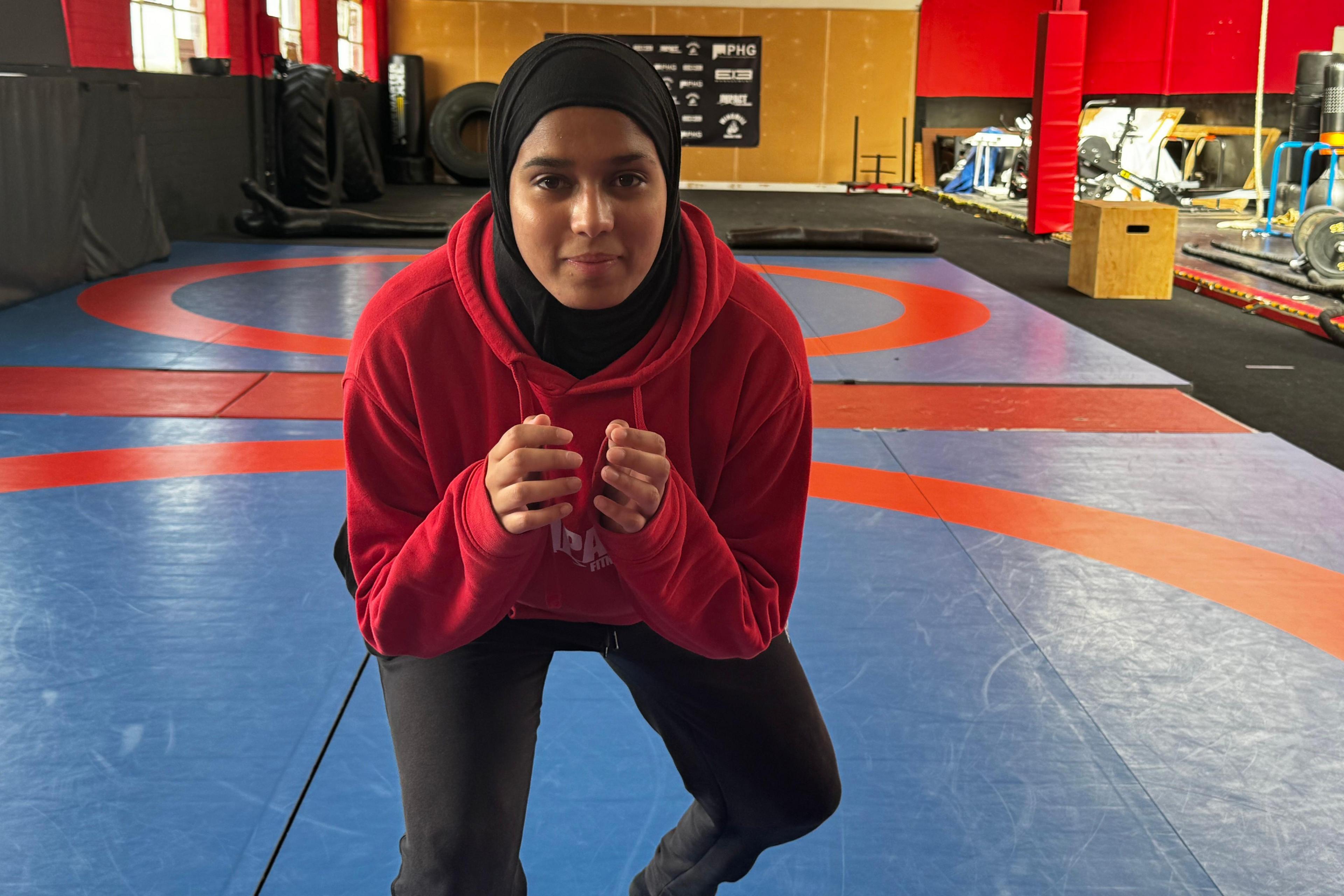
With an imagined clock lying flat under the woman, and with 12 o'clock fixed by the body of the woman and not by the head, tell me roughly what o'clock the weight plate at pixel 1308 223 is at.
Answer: The weight plate is roughly at 7 o'clock from the woman.

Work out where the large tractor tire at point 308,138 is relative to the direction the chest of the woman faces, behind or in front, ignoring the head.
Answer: behind

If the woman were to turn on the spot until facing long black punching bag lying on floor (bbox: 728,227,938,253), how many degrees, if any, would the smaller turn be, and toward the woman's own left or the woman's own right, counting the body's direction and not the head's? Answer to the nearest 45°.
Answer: approximately 180°

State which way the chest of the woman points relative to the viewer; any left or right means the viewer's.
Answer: facing the viewer

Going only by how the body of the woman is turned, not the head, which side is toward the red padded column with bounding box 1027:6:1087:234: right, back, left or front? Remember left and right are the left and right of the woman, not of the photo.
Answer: back

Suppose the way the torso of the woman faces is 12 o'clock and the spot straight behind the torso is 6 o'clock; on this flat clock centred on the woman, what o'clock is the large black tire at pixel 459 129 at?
The large black tire is roughly at 6 o'clock from the woman.

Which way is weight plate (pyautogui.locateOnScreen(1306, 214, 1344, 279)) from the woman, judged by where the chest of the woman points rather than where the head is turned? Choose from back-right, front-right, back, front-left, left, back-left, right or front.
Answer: back-left

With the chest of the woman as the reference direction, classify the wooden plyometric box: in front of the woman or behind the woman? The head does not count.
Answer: behind

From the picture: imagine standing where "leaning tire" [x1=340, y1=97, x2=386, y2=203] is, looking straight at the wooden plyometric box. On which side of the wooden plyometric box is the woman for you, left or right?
right

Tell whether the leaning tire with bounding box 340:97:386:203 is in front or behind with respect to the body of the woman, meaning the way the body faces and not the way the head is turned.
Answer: behind

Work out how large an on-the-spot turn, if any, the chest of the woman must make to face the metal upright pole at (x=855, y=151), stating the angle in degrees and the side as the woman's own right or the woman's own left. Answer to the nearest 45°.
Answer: approximately 180°
